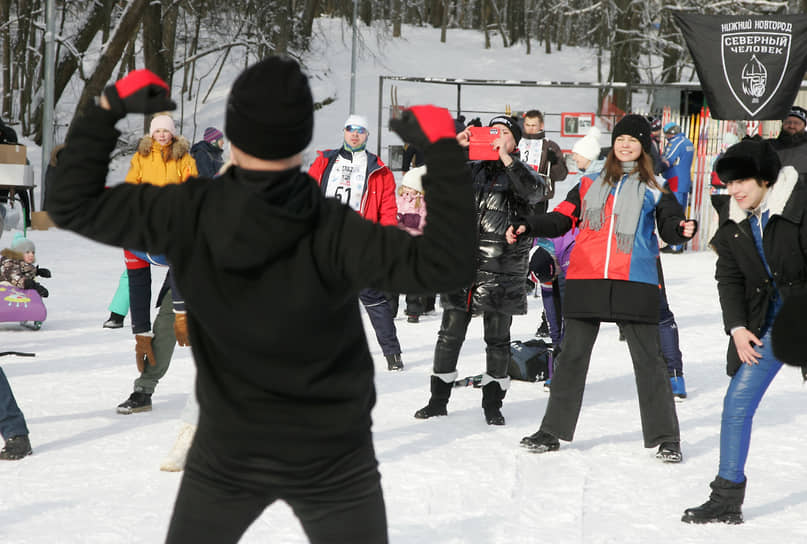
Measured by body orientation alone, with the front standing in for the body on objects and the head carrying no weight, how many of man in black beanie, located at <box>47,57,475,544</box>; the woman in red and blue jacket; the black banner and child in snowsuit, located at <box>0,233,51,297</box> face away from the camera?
1

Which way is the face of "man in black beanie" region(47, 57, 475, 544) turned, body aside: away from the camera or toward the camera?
away from the camera

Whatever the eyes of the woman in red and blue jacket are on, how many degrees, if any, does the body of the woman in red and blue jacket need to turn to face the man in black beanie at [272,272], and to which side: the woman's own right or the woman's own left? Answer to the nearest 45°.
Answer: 0° — they already face them

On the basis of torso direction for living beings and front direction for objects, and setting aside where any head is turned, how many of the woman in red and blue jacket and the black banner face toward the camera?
2

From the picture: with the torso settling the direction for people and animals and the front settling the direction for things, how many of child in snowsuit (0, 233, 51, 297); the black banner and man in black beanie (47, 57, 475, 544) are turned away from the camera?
1

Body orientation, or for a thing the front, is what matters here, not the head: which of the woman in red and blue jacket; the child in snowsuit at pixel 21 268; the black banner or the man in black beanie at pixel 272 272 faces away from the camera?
the man in black beanie

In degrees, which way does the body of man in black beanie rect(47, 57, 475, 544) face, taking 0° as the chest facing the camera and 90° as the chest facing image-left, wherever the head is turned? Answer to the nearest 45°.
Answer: approximately 180°

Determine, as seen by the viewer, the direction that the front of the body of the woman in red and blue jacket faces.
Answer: toward the camera

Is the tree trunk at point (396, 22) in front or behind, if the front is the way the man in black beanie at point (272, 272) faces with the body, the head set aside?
in front

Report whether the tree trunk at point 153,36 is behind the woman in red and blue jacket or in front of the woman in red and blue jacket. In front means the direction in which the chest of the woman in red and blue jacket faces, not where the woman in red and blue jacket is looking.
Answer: behind

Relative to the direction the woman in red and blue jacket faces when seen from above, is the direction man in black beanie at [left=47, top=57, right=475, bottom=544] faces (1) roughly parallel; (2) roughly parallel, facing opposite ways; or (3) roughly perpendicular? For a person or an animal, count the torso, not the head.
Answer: roughly parallel, facing opposite ways

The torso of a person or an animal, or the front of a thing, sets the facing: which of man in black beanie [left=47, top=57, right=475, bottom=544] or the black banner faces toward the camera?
the black banner

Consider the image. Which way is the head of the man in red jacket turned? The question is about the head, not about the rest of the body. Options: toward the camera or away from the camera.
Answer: toward the camera

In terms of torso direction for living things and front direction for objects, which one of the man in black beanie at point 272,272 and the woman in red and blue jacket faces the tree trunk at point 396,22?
the man in black beanie

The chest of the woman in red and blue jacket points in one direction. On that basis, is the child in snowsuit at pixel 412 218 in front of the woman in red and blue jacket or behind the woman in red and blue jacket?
behind

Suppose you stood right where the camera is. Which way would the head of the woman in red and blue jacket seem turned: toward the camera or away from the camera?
toward the camera
